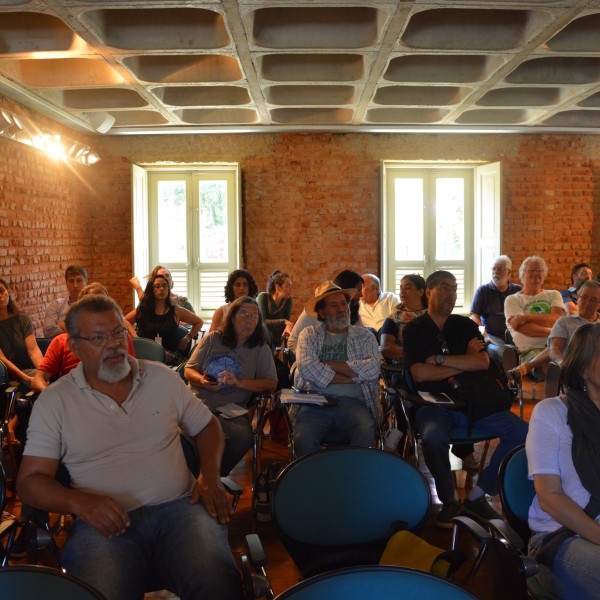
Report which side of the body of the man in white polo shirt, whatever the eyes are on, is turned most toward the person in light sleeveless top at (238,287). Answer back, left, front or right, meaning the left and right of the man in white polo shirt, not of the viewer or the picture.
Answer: back

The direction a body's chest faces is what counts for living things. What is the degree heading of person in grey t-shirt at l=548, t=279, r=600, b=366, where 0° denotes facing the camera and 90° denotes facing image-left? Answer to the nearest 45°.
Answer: approximately 0°

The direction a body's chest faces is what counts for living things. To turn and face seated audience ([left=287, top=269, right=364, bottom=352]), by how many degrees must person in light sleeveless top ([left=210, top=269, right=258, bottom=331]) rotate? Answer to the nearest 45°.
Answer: approximately 45° to their left

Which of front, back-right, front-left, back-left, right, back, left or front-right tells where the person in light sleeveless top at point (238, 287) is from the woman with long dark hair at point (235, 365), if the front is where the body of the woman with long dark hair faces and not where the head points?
back

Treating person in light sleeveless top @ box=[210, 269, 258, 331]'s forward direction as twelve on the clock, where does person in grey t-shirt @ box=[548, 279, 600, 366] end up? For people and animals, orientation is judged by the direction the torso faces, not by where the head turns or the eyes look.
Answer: person in grey t-shirt @ box=[548, 279, 600, 366] is roughly at 10 o'clock from person in light sleeveless top @ box=[210, 269, 258, 331].

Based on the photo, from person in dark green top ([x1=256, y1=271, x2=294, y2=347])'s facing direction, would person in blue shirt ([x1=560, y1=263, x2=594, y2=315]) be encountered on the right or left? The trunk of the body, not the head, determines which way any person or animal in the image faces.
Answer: on their left

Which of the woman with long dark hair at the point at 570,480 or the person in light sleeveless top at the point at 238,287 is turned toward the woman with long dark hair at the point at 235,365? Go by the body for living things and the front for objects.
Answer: the person in light sleeveless top

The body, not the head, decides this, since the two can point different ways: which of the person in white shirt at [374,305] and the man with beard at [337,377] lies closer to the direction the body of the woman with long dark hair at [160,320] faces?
the man with beard

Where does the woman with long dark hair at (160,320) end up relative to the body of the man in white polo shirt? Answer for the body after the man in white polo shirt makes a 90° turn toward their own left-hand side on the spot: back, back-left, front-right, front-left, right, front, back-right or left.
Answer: left

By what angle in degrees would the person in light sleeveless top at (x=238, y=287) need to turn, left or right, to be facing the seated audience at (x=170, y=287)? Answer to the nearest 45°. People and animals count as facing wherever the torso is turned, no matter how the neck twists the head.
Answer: approximately 135° to their right
